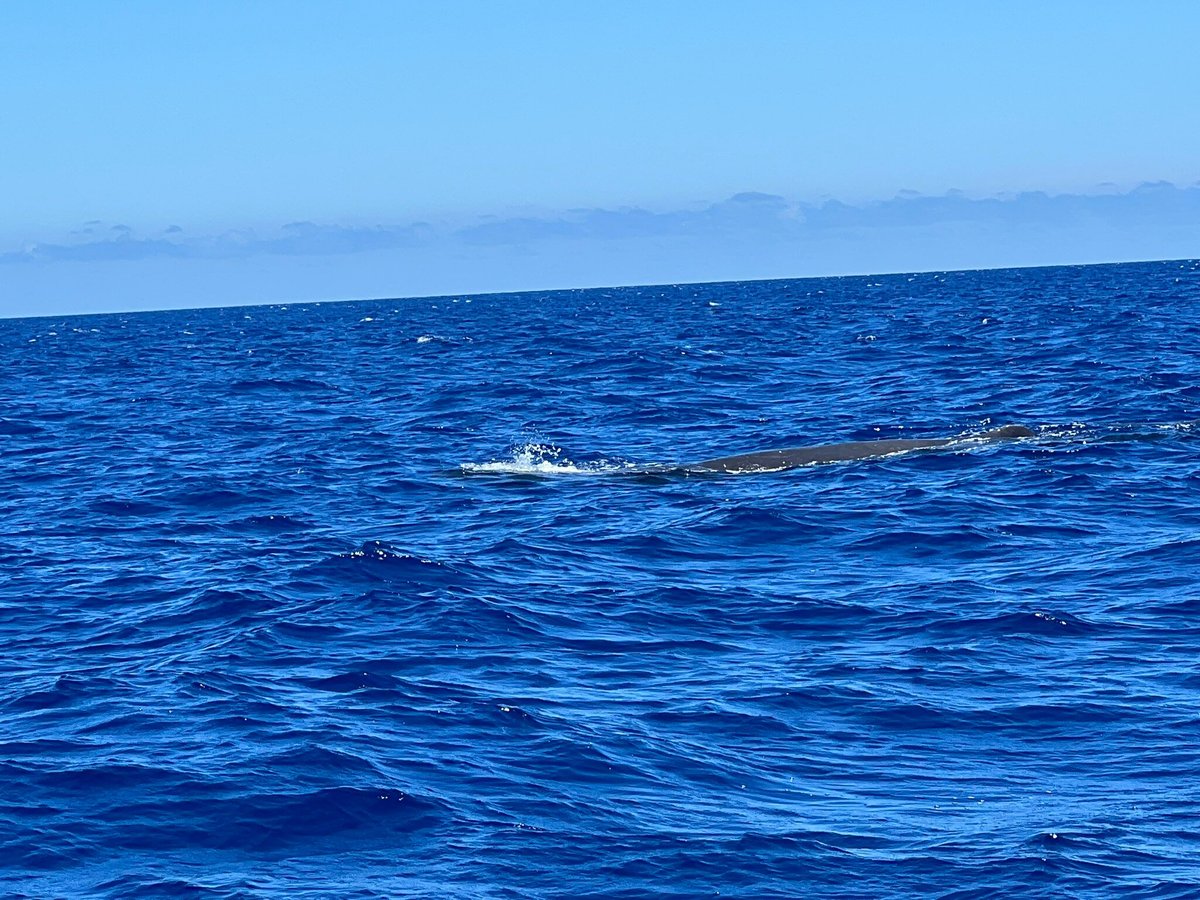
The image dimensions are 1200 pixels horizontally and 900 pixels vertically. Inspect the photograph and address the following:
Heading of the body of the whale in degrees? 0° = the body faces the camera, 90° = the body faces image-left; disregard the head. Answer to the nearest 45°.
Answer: approximately 90°

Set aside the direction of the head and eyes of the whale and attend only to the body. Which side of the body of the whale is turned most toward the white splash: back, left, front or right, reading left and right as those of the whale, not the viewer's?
front
